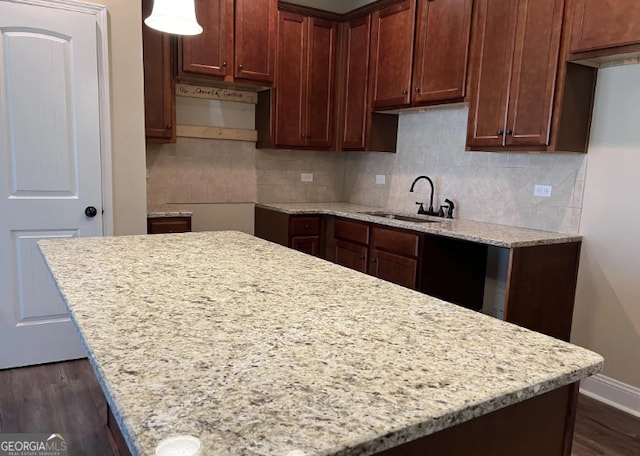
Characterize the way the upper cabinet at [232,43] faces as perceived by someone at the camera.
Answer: facing the viewer

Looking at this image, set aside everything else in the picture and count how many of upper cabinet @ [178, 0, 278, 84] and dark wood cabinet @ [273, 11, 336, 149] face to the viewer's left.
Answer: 0

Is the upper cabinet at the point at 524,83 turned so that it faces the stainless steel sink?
no

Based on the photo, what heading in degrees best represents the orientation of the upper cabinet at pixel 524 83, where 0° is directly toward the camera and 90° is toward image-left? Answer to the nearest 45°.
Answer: approximately 45°

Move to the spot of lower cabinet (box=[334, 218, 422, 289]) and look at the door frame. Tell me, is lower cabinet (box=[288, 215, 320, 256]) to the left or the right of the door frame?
right

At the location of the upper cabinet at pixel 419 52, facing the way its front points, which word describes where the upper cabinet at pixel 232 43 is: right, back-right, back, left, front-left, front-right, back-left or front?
front-right

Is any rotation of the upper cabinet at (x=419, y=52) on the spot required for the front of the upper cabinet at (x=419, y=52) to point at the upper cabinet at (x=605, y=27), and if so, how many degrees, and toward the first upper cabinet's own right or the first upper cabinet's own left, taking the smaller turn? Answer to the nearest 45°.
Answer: approximately 90° to the first upper cabinet's own left

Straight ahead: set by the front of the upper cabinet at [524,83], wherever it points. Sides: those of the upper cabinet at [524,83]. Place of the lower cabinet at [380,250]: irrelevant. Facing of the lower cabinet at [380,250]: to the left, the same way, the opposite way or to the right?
the same way

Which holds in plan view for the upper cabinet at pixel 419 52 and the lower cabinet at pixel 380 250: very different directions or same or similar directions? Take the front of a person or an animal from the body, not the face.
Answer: same or similar directions

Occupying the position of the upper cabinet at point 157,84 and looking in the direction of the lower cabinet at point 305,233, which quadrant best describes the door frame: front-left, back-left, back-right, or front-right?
back-right

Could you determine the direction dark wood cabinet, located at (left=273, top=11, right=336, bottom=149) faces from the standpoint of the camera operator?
facing the viewer and to the right of the viewer

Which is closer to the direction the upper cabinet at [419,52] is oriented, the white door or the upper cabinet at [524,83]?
the white door

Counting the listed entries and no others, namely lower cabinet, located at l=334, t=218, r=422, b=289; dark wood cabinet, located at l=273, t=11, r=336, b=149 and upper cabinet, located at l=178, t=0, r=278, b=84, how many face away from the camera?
0
